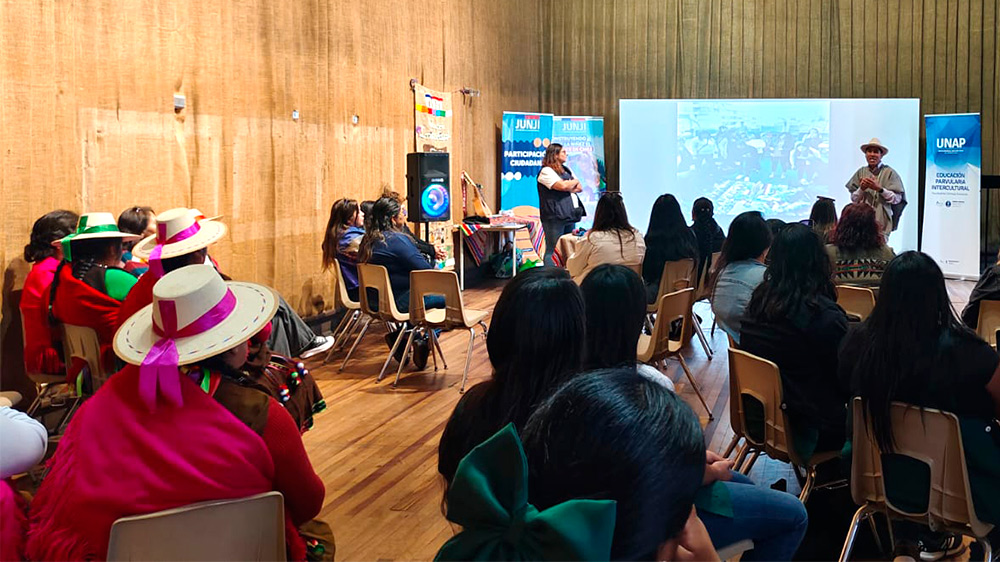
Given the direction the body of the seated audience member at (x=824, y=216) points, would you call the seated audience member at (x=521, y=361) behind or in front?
behind

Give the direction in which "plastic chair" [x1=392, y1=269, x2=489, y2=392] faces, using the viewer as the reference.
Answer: facing away from the viewer and to the right of the viewer

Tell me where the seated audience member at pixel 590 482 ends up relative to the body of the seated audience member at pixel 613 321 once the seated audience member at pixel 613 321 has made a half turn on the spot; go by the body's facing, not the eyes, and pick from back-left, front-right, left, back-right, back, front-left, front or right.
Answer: front

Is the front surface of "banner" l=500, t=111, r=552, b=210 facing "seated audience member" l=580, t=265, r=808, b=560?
yes

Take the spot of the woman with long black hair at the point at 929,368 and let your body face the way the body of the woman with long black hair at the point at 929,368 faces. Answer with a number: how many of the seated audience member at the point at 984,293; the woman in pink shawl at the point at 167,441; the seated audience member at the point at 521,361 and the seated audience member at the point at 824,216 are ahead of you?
2

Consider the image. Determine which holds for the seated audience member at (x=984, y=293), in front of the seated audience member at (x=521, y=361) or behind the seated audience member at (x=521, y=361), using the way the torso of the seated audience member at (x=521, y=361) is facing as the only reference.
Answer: in front

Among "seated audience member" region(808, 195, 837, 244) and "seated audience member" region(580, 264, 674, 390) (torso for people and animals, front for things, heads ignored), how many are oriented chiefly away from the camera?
2

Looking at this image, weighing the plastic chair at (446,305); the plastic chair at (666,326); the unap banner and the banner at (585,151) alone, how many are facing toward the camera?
2

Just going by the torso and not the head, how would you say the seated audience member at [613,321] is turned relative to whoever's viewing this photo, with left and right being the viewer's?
facing away from the viewer

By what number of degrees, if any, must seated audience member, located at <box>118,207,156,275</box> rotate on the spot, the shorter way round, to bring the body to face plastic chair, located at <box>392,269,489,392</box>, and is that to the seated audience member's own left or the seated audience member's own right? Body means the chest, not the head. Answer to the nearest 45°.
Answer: approximately 45° to the seated audience member's own right

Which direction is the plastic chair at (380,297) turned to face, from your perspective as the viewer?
facing away from the viewer and to the right of the viewer

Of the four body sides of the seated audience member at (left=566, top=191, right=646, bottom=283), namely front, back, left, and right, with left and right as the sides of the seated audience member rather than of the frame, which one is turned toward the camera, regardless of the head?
back

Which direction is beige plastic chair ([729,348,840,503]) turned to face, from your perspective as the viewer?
facing away from the viewer and to the right of the viewer
